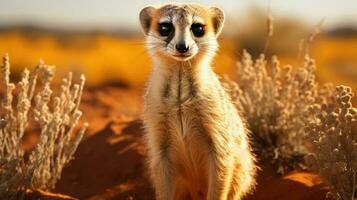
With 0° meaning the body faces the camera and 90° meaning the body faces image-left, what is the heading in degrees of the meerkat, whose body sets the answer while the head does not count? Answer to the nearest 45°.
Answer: approximately 0°

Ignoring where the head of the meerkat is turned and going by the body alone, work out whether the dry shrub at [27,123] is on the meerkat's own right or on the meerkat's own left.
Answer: on the meerkat's own right

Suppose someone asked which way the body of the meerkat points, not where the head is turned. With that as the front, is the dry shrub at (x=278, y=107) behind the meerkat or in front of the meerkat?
behind

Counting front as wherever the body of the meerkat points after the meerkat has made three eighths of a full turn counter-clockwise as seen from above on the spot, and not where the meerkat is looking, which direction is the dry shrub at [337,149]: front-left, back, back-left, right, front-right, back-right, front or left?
front-right
